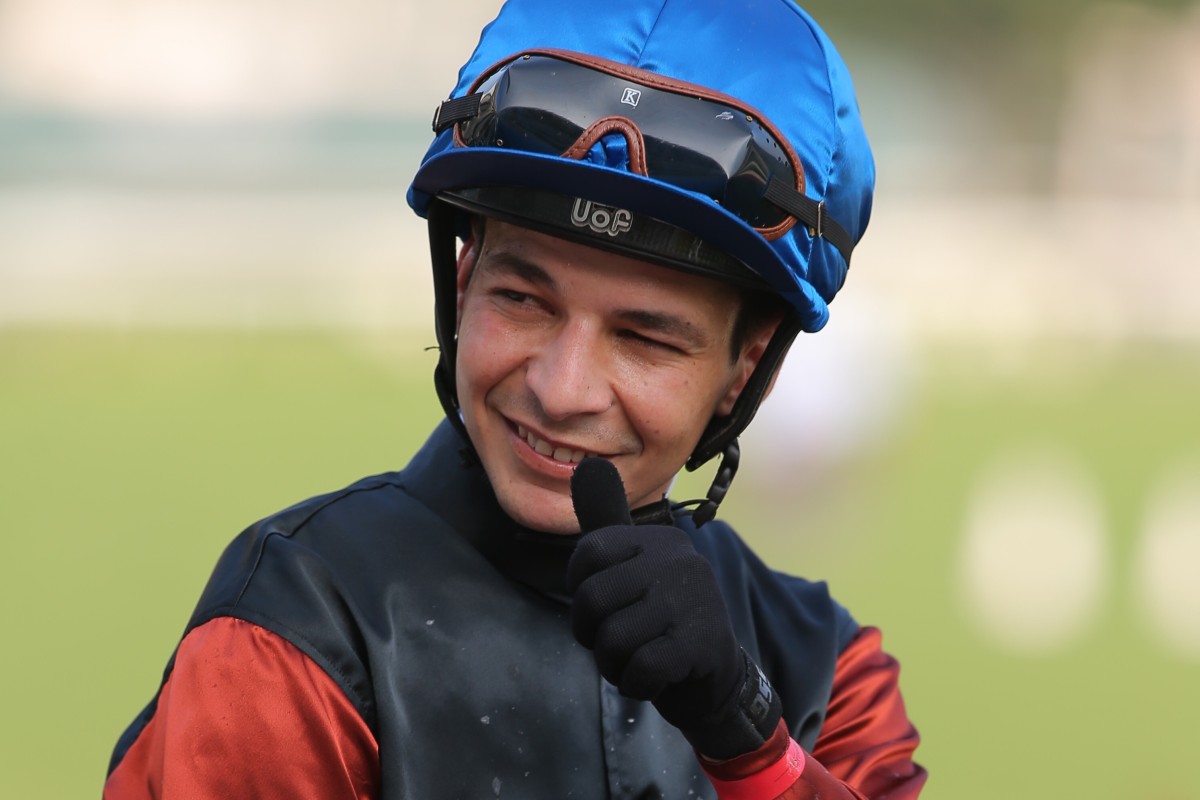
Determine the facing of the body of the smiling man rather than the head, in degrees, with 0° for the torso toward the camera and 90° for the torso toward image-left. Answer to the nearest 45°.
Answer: approximately 0°

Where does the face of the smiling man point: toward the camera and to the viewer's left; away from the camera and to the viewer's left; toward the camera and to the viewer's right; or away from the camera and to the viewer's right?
toward the camera and to the viewer's left
